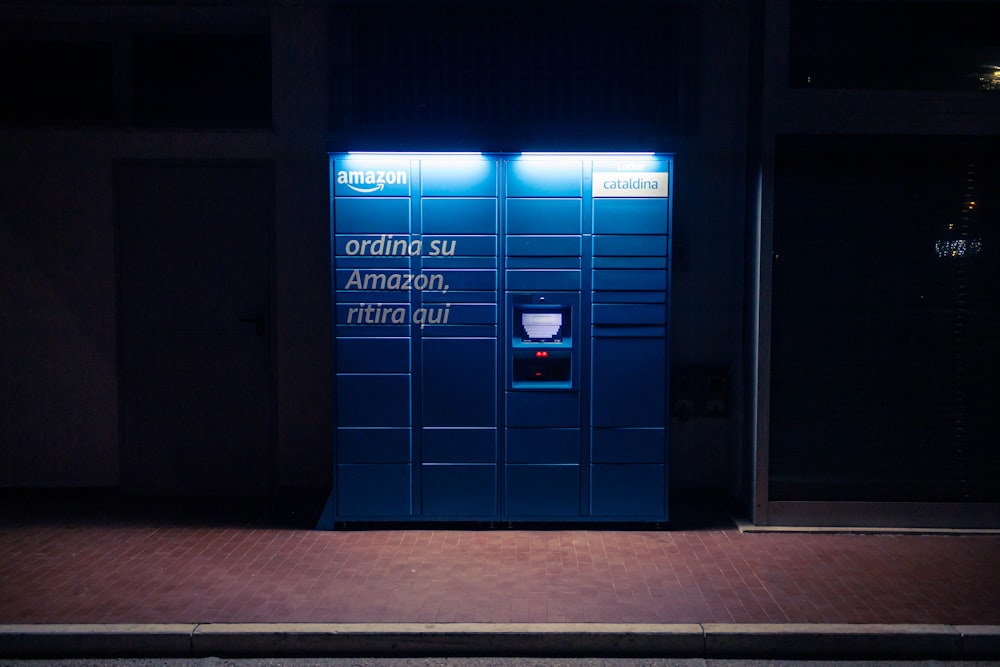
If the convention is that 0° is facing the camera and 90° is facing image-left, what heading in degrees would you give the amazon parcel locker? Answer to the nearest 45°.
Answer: approximately 0°
